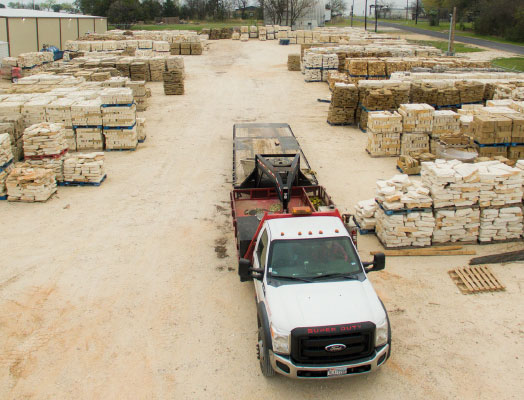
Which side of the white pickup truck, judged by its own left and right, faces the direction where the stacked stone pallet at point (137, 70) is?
back

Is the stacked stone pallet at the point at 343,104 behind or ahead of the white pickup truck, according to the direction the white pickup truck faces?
behind

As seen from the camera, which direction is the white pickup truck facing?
toward the camera

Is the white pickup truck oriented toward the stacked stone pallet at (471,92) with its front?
no

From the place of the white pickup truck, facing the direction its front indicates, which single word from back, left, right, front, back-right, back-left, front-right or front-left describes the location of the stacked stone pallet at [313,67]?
back

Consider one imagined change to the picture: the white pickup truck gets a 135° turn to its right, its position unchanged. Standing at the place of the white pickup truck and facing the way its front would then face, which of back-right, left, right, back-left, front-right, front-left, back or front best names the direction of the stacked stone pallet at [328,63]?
front-right

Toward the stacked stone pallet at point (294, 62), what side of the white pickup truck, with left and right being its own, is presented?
back

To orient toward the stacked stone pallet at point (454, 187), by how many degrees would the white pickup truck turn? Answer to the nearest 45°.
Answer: approximately 135° to its left

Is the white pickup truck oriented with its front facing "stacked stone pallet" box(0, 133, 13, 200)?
no

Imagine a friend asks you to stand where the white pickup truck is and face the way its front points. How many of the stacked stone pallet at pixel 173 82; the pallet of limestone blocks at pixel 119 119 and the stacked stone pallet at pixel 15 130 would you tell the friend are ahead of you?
0

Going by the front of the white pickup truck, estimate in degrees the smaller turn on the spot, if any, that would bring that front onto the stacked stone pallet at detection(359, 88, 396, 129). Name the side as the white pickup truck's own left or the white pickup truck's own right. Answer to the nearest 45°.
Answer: approximately 180°

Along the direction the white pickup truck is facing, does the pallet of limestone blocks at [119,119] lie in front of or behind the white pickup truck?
behind

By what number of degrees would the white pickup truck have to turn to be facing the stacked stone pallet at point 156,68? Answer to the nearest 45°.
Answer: approximately 180°

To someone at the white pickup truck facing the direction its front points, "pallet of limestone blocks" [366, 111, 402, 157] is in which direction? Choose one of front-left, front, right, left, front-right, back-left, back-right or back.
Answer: back
